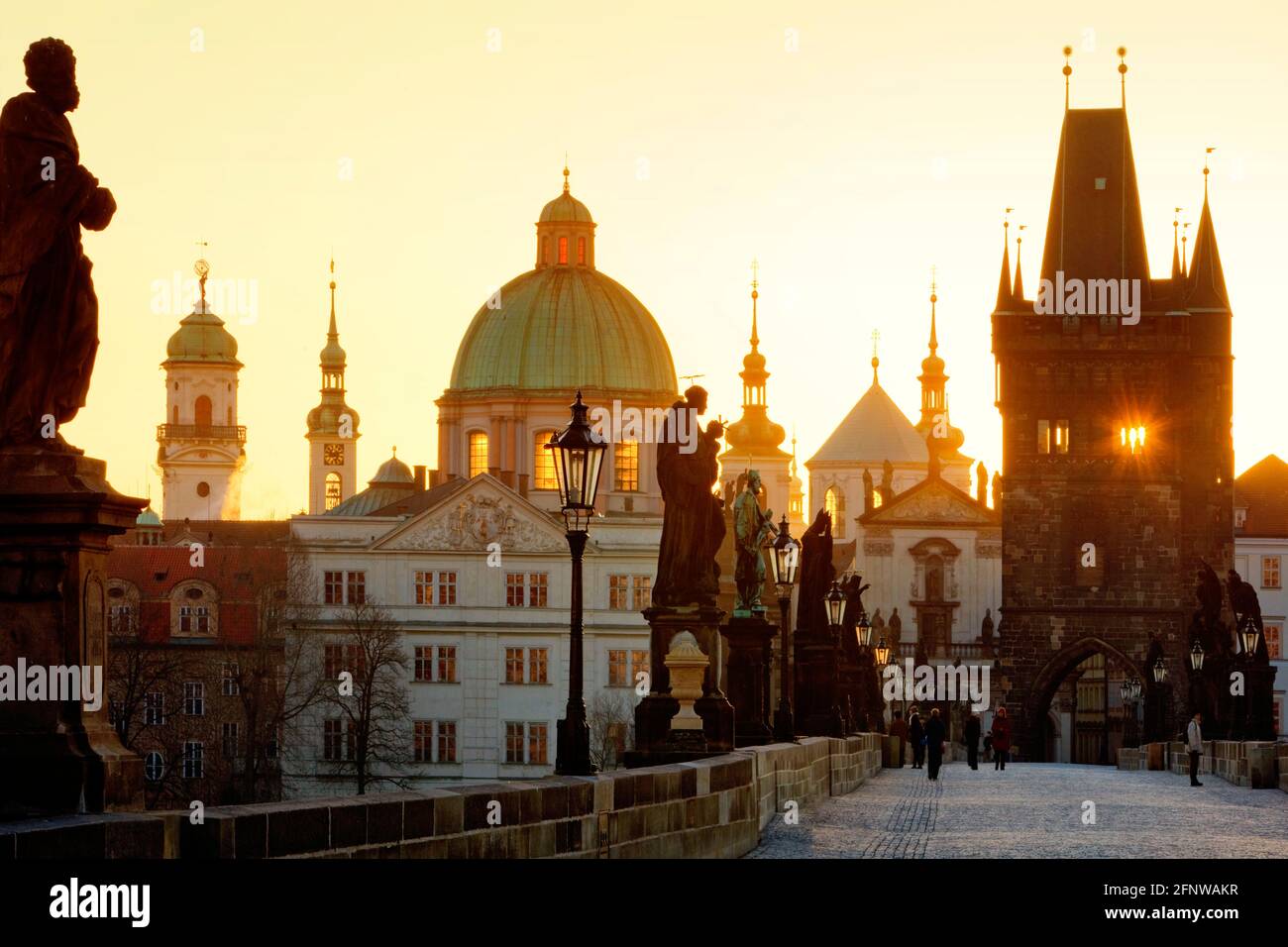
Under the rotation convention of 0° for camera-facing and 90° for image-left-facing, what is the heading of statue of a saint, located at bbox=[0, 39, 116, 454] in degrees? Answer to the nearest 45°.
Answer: approximately 270°

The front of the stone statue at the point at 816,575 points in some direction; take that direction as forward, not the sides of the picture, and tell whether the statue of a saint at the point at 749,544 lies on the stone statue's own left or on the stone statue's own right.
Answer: on the stone statue's own right

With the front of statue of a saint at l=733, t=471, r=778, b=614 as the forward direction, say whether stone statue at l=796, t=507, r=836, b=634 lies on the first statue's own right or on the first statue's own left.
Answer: on the first statue's own left

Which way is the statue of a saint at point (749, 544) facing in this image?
to the viewer's right

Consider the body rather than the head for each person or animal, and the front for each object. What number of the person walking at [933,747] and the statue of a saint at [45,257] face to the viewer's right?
1

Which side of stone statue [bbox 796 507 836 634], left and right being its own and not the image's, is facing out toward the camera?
right

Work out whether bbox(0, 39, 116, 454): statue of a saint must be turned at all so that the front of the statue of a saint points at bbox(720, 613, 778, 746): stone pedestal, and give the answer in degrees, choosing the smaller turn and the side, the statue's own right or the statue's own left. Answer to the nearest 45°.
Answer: approximately 45° to the statue's own left

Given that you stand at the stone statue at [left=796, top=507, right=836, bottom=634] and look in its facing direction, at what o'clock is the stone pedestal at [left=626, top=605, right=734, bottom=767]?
The stone pedestal is roughly at 3 o'clock from the stone statue.
